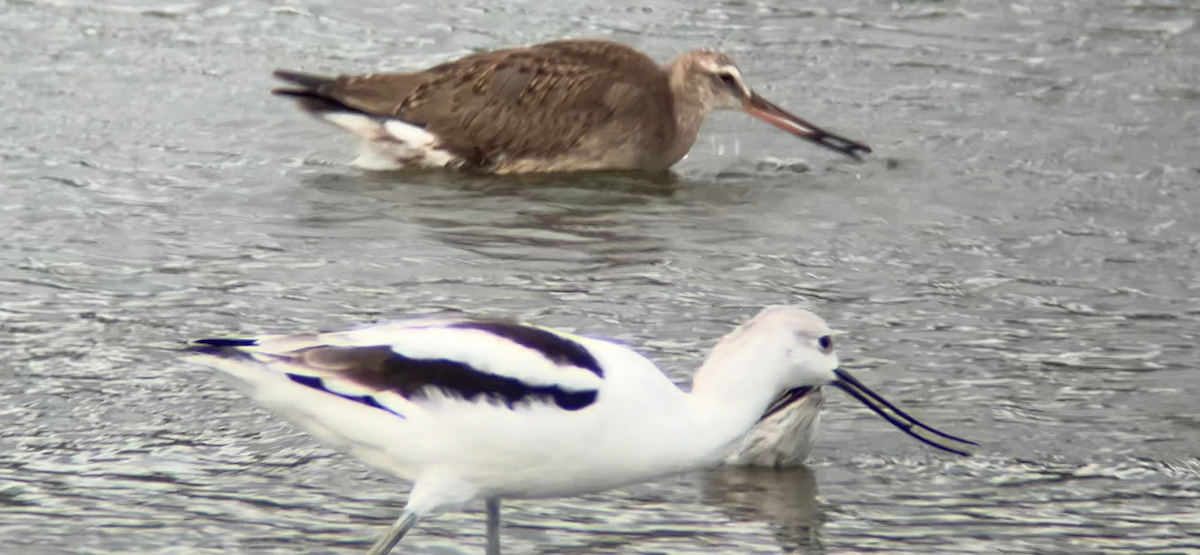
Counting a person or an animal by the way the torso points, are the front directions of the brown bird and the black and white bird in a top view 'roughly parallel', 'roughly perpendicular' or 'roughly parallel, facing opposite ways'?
roughly parallel

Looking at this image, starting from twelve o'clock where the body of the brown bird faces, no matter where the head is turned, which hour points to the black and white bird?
The black and white bird is roughly at 3 o'clock from the brown bird.

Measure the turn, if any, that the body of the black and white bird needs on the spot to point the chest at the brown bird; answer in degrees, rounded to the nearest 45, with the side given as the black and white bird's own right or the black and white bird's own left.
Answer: approximately 90° to the black and white bird's own left

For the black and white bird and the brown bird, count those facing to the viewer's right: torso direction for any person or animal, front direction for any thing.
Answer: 2

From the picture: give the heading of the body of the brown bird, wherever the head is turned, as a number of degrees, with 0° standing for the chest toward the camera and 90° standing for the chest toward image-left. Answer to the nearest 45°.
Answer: approximately 270°

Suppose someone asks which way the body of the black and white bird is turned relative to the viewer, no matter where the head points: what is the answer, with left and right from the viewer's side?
facing to the right of the viewer
